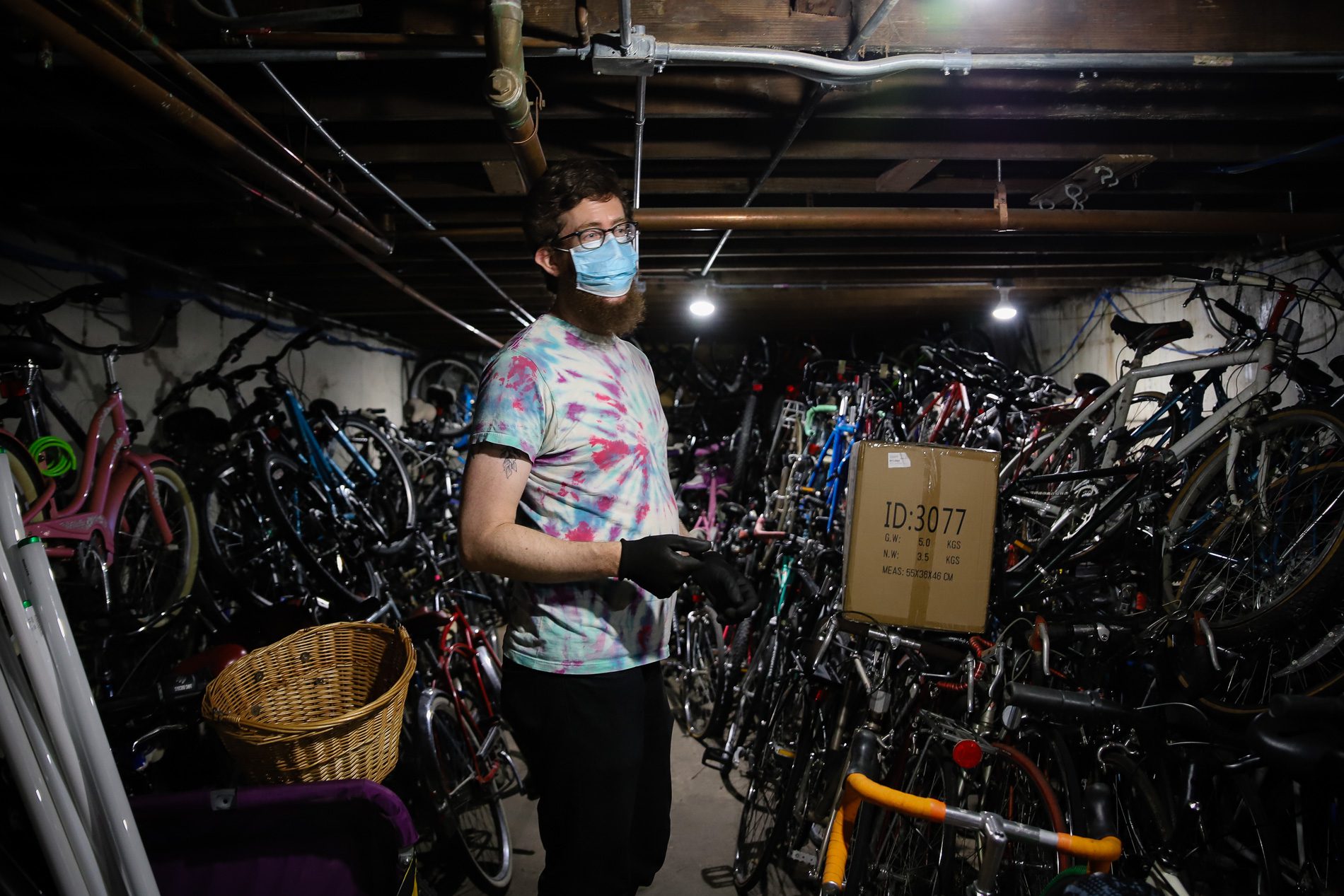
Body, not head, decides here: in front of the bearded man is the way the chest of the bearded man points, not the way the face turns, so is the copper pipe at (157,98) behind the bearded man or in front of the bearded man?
behind

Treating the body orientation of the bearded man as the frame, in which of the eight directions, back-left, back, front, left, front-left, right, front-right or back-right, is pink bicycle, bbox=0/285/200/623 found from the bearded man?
back

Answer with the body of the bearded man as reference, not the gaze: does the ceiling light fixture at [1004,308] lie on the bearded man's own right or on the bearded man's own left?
on the bearded man's own left

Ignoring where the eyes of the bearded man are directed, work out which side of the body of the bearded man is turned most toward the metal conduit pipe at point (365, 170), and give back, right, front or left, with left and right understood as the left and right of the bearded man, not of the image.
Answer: back

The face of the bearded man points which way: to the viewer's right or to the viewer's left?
to the viewer's right

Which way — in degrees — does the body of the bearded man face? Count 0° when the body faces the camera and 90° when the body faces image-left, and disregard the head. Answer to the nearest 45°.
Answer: approximately 315°
